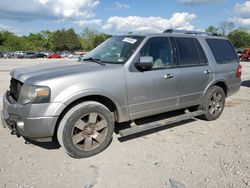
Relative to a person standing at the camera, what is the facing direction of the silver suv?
facing the viewer and to the left of the viewer
